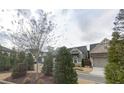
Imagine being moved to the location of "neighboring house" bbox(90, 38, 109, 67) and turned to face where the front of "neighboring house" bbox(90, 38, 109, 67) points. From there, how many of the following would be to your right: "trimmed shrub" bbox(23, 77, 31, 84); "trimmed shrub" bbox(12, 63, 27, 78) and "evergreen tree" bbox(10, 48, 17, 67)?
3

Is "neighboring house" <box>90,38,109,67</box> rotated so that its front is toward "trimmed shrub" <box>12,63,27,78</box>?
no

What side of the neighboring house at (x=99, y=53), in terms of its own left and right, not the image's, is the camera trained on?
front

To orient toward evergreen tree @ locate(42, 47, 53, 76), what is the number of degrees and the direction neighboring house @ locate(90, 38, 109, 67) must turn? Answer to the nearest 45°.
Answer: approximately 90° to its right

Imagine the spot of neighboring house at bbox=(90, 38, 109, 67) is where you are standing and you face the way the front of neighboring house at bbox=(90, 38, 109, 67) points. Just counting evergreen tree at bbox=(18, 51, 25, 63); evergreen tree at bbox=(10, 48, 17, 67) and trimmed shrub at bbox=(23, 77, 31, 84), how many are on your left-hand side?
0

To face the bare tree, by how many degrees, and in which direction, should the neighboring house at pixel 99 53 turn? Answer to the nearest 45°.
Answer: approximately 90° to its right

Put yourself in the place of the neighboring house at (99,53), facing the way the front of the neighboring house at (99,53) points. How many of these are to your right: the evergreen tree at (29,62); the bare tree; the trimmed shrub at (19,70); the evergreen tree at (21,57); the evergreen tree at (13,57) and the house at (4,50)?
6

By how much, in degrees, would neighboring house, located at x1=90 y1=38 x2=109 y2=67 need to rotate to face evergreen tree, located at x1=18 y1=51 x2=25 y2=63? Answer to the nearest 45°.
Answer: approximately 90° to its right

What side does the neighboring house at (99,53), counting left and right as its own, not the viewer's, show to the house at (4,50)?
right

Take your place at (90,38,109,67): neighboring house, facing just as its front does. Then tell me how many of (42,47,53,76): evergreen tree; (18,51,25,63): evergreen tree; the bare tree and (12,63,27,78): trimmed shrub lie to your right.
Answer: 4

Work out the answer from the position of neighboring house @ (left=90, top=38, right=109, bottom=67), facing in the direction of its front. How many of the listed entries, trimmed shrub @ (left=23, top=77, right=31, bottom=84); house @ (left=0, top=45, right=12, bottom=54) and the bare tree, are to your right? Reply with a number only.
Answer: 3

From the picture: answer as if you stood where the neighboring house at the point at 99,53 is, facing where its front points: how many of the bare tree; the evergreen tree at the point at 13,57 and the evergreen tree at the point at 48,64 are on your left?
0
